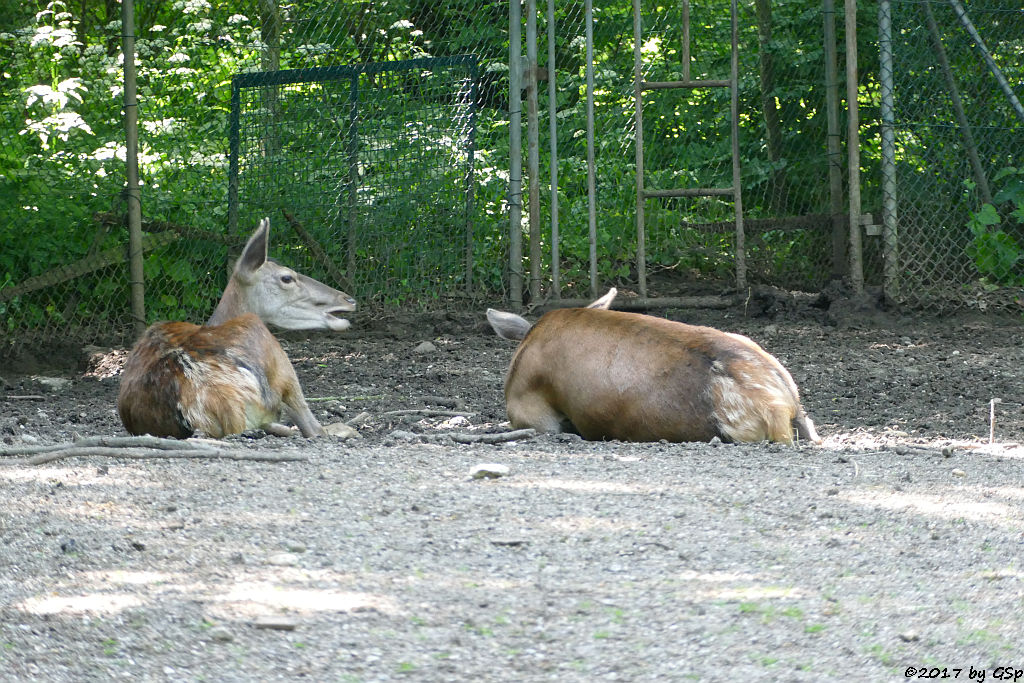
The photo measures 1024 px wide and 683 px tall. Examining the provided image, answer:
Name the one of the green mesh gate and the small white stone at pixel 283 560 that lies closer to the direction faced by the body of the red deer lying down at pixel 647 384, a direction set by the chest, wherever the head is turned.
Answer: the green mesh gate

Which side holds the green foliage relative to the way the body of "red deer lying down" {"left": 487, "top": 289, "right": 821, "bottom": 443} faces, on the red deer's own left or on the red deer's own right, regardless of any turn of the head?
on the red deer's own right

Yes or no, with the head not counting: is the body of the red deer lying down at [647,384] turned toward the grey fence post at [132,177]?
yes

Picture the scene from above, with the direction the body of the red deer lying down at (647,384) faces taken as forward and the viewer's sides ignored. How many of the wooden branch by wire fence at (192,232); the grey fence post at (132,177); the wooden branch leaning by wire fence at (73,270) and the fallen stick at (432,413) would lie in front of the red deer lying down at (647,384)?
4

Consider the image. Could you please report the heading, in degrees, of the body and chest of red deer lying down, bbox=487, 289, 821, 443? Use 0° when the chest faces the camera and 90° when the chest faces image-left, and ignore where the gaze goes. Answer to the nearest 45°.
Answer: approximately 135°

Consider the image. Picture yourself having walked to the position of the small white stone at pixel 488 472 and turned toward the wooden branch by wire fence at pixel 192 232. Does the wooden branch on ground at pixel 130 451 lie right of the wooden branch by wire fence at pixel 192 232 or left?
left

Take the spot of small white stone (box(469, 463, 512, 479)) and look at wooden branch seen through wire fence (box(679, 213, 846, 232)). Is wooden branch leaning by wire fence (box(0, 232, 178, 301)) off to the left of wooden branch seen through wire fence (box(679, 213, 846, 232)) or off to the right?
left

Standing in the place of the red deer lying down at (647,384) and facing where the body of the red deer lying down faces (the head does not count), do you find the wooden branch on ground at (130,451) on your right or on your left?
on your left

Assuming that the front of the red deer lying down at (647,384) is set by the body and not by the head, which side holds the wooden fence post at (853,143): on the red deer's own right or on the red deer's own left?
on the red deer's own right

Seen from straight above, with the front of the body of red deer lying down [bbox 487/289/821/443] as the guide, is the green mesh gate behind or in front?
in front

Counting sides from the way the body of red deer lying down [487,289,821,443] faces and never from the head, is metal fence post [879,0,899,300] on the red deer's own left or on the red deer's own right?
on the red deer's own right

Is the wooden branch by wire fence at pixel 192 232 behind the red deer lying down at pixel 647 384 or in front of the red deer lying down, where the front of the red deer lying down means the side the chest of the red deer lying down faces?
in front
